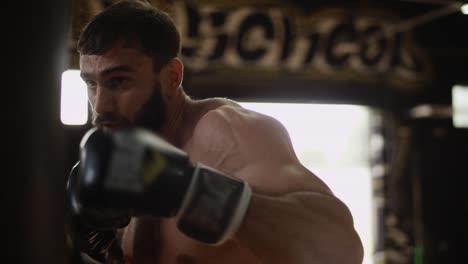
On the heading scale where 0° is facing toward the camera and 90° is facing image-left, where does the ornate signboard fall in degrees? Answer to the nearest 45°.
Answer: approximately 0°

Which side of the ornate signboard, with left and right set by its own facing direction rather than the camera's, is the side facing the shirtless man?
front

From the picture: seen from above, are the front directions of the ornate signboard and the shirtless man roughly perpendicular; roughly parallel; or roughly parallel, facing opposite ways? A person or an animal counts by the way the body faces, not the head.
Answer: roughly perpendicular

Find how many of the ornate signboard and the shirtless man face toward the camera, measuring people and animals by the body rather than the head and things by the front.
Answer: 1

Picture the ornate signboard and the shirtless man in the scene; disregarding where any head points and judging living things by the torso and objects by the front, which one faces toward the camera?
the ornate signboard

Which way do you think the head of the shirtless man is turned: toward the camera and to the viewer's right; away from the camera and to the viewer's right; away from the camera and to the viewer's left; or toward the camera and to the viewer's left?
toward the camera and to the viewer's left

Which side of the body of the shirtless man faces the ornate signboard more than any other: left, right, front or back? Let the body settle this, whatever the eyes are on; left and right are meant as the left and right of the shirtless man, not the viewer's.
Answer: right

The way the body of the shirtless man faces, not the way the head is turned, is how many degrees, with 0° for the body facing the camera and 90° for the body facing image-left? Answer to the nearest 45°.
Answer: approximately 90°
